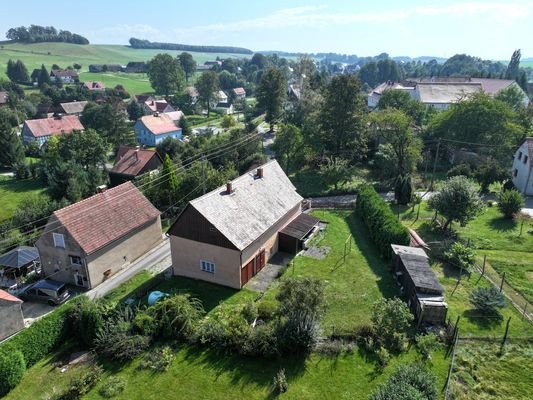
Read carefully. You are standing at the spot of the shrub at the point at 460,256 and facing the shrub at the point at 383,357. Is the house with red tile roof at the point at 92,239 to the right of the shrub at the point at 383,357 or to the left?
right

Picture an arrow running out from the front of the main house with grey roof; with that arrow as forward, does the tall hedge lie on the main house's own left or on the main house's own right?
on the main house's own left

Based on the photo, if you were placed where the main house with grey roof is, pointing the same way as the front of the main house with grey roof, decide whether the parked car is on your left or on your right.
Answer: on your right

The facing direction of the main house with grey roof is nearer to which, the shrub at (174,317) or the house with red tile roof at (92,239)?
the shrub

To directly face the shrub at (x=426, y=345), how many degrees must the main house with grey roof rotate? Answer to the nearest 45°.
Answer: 0° — it already faces it

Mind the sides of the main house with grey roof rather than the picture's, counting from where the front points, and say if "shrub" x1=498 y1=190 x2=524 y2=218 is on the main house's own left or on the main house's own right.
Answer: on the main house's own left

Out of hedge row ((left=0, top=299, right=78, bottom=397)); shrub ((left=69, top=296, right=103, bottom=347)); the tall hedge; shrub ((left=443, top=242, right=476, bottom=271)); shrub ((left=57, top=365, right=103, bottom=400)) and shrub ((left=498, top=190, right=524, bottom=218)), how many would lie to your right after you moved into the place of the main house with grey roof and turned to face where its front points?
3

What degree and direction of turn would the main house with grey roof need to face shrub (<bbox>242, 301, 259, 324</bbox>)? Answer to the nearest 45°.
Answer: approximately 45° to its right
